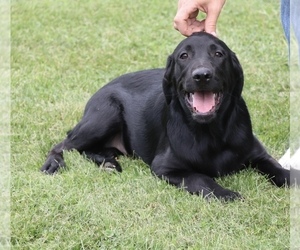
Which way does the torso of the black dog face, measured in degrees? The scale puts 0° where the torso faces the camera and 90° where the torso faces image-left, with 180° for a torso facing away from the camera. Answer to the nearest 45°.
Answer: approximately 315°
